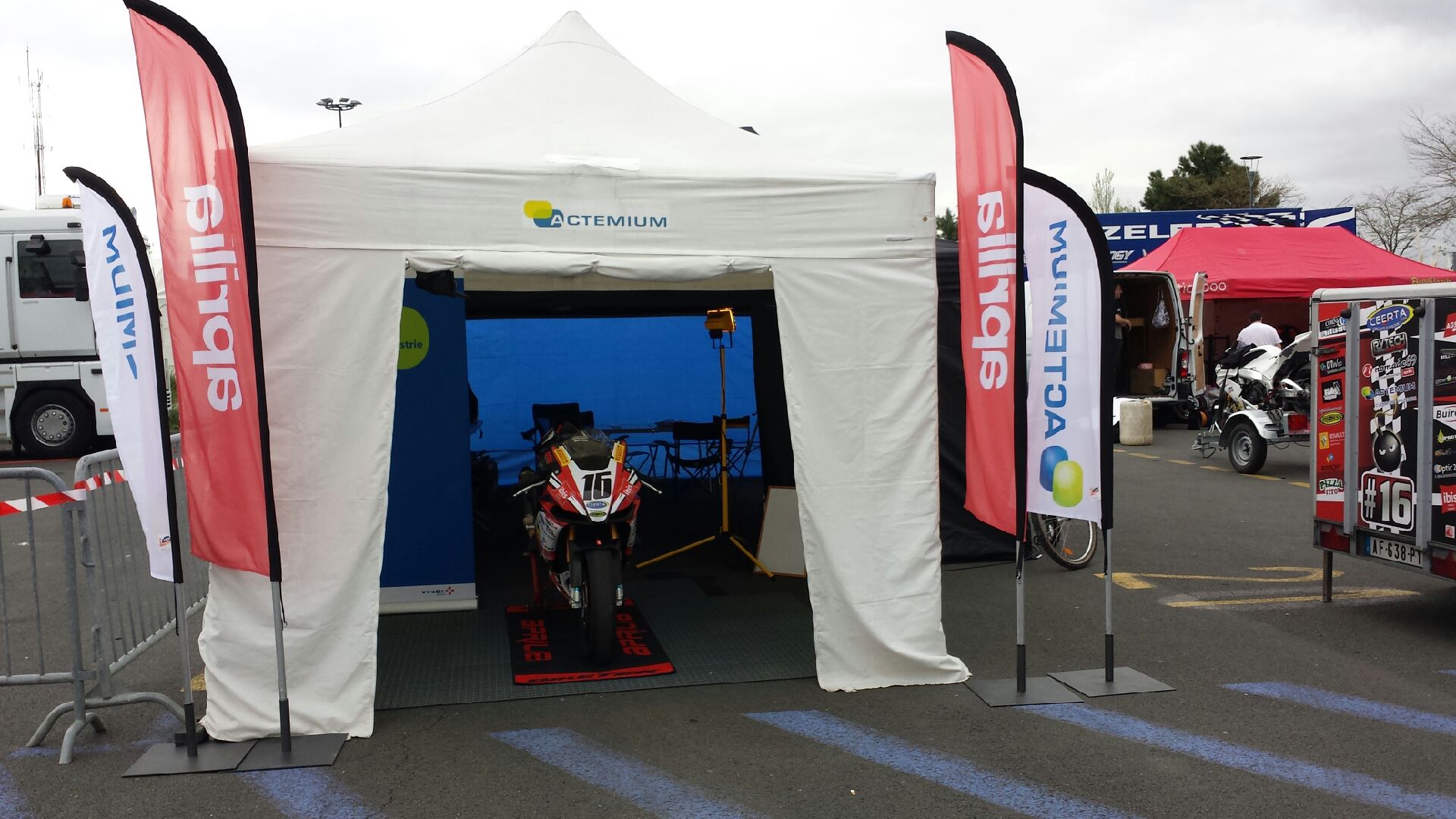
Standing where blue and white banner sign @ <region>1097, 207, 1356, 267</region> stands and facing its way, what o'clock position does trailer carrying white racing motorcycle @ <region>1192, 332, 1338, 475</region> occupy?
The trailer carrying white racing motorcycle is roughly at 12 o'clock from the blue and white banner sign.

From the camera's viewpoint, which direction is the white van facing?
away from the camera

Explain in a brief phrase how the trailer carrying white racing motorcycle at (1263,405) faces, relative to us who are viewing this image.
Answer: facing away from the viewer and to the left of the viewer

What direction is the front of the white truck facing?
to the viewer's right

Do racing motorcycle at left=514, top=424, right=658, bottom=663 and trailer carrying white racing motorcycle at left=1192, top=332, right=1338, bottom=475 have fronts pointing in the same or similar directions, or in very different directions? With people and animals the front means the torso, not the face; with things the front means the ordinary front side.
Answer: very different directions

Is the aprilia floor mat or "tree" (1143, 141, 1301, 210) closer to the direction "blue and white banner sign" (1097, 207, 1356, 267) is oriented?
the aprilia floor mat

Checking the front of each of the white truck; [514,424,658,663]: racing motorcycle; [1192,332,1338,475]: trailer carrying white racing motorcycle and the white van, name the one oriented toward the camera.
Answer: [514,424,658,663]: racing motorcycle

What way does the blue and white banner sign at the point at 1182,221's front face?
toward the camera

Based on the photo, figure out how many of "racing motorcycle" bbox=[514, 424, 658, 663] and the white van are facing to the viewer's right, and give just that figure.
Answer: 0

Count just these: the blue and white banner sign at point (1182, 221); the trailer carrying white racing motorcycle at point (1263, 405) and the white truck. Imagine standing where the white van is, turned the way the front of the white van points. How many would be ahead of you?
1

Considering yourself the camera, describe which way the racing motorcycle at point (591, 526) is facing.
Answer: facing the viewer
